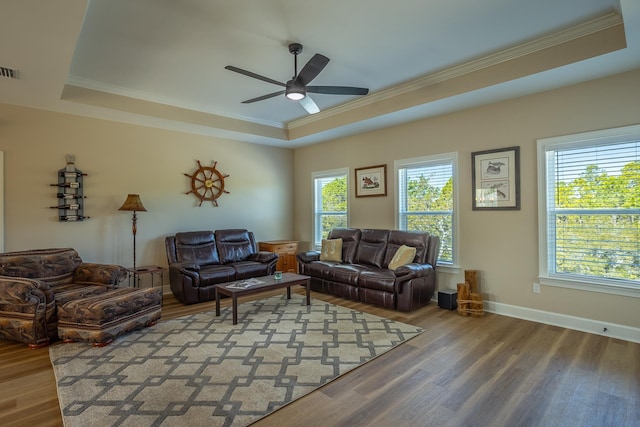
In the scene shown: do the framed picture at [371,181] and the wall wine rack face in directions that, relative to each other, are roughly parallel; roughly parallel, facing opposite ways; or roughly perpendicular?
roughly perpendicular

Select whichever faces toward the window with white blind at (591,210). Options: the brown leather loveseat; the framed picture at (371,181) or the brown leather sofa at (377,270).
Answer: the brown leather loveseat

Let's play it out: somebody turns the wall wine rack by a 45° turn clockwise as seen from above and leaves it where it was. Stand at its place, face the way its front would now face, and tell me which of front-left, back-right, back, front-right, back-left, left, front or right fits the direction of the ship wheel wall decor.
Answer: back-left

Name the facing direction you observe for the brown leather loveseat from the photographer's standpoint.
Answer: facing the viewer and to the right of the viewer

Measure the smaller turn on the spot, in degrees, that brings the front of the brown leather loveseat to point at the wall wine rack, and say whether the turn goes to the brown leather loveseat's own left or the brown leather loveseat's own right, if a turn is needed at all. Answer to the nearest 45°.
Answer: approximately 135° to the brown leather loveseat's own right

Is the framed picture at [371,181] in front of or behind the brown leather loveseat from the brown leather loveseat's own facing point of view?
in front

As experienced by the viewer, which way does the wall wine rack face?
facing the viewer

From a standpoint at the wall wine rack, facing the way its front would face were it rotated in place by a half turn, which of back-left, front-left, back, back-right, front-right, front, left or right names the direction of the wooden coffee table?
back-right

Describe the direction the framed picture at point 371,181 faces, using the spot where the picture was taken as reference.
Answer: facing the viewer and to the left of the viewer

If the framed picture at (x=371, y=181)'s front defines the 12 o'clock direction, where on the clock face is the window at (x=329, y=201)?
The window is roughly at 3 o'clock from the framed picture.

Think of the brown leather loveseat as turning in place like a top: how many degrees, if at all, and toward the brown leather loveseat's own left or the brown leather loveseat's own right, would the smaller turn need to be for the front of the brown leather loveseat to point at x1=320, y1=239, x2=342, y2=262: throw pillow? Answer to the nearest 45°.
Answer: approximately 45° to the brown leather loveseat's own left

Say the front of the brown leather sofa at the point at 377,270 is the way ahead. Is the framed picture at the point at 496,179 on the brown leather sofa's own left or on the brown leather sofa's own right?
on the brown leather sofa's own left

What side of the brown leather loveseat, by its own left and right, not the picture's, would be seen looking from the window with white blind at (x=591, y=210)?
front

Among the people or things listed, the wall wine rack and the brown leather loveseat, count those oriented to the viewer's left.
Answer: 0

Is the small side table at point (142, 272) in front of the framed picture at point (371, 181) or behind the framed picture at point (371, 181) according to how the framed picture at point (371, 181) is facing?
in front
